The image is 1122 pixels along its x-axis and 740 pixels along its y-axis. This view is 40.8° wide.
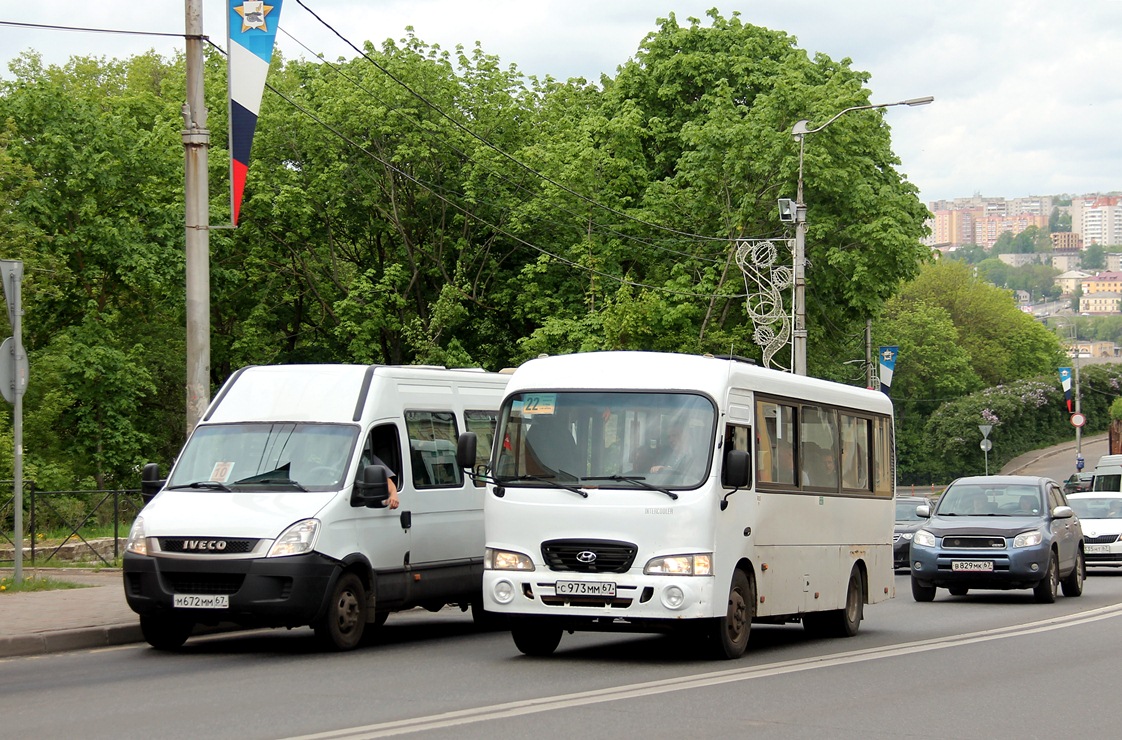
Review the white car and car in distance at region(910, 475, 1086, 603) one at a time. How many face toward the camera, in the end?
2

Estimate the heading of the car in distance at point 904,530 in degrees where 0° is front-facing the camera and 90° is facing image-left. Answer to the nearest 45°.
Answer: approximately 45°

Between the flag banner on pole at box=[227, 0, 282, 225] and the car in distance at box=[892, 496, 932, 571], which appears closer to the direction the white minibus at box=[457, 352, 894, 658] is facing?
the flag banner on pole

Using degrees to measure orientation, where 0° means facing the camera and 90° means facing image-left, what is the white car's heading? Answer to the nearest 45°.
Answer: approximately 0°

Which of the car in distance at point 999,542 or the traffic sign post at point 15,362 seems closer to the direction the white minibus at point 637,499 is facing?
the traffic sign post

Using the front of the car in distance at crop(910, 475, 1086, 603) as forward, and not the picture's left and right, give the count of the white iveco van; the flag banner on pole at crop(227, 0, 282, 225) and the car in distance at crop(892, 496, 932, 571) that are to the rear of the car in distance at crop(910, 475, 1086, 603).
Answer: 1

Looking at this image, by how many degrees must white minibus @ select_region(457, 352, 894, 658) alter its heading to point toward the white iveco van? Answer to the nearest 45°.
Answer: approximately 45° to its right

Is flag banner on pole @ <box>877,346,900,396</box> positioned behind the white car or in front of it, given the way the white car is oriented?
behind

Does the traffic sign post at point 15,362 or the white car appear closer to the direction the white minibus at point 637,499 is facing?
the traffic sign post

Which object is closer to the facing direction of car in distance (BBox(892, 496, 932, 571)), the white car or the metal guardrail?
the metal guardrail

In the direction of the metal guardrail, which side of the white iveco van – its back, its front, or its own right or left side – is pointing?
right

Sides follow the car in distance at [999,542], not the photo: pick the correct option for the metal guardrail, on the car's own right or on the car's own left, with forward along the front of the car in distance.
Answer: on the car's own right
